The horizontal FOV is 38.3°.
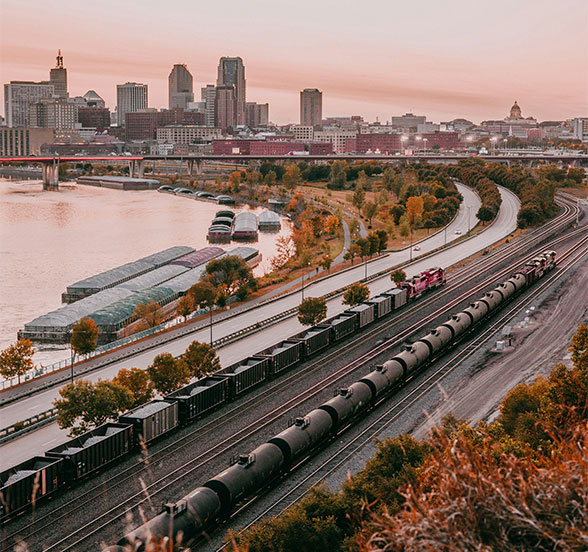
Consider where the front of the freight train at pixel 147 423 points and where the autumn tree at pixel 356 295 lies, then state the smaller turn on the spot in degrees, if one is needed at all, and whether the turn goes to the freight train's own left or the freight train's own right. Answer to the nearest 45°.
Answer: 0° — it already faces it

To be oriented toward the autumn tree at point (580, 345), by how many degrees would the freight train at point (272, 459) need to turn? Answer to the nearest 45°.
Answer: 0° — it already faces it

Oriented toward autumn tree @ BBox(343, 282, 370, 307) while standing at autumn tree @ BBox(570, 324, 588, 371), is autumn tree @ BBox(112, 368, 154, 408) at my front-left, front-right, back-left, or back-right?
front-left

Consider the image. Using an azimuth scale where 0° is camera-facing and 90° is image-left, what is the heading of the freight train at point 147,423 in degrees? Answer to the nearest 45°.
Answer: approximately 225°

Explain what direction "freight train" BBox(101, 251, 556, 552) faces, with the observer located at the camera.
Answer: facing away from the viewer and to the right of the viewer

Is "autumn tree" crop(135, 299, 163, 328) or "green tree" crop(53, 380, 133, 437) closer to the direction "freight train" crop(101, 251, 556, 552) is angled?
the autumn tree

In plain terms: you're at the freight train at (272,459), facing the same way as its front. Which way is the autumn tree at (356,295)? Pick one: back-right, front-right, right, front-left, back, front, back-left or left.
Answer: front-left

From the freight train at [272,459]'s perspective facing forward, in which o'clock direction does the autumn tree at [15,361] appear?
The autumn tree is roughly at 9 o'clock from the freight train.

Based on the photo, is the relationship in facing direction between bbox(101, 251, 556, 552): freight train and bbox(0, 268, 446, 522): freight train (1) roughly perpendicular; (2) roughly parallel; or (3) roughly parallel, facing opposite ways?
roughly parallel

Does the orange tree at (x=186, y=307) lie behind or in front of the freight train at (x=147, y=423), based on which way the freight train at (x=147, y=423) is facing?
in front
